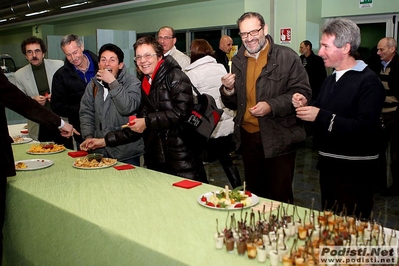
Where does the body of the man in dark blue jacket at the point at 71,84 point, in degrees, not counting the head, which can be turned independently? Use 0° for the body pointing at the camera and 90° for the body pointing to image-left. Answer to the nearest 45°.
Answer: approximately 315°

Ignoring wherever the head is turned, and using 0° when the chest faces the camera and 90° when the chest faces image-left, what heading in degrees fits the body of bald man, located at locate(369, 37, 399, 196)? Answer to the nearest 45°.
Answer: approximately 45°

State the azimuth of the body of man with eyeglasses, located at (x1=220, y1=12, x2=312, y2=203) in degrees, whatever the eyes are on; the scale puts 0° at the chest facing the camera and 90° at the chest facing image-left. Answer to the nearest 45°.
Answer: approximately 45°

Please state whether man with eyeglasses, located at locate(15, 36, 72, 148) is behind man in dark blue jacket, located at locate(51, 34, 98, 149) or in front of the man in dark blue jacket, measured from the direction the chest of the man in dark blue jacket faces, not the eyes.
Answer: behind

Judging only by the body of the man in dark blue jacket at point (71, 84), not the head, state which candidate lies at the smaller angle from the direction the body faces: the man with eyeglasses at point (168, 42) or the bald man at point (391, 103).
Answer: the bald man

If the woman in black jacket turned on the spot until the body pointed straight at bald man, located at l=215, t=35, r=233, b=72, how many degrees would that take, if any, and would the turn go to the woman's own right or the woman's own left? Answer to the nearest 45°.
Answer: approximately 135° to the woman's own right

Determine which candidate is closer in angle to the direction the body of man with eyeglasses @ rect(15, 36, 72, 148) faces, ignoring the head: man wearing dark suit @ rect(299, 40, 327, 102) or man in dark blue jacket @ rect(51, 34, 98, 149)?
the man in dark blue jacket

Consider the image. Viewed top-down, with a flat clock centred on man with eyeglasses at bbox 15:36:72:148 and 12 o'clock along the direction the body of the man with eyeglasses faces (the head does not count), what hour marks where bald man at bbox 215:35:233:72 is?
The bald man is roughly at 8 o'clock from the man with eyeglasses.
